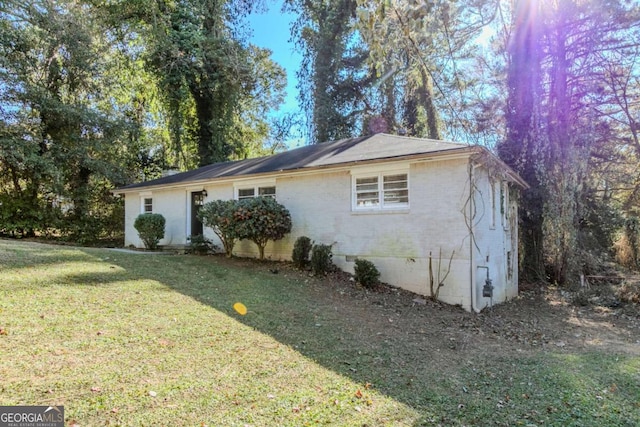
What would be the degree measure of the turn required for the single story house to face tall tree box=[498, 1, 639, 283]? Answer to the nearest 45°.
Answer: approximately 180°

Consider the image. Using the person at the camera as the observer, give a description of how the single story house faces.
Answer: facing the viewer and to the left of the viewer

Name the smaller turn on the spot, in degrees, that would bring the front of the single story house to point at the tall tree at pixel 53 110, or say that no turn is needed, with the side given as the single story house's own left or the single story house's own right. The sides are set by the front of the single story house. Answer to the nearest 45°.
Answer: approximately 90° to the single story house's own right

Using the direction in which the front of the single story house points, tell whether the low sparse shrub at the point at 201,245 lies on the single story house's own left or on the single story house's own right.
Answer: on the single story house's own right

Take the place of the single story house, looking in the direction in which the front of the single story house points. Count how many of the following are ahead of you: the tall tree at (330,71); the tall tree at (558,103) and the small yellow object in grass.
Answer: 1

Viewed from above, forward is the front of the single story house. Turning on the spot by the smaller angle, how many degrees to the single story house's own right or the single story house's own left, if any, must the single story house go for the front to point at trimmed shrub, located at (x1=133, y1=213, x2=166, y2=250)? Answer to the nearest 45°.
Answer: approximately 90° to the single story house's own right

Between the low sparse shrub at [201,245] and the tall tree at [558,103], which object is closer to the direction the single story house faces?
the low sparse shrub

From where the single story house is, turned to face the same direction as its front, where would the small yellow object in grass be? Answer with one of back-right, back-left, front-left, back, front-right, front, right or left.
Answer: front

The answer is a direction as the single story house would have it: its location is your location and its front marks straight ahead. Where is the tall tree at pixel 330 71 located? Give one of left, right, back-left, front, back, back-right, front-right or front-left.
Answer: back-right

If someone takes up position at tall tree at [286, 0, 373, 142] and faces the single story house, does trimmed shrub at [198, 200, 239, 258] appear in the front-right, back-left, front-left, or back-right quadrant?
front-right
